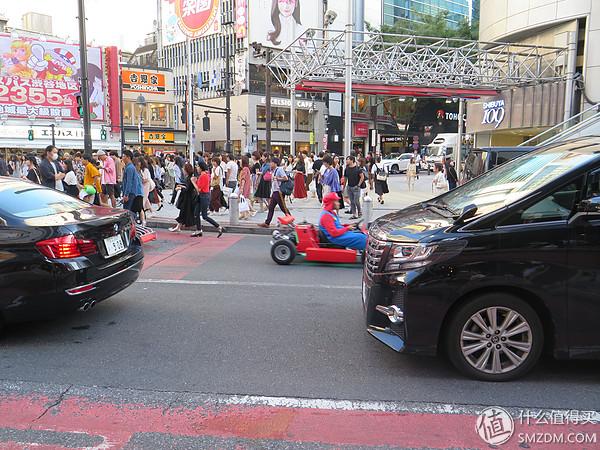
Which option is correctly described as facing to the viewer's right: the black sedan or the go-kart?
the go-kart

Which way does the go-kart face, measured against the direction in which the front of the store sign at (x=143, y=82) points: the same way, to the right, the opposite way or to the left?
to the left

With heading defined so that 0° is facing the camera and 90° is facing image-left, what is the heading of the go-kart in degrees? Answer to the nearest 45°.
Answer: approximately 270°

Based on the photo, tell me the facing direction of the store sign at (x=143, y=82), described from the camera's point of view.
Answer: facing the viewer

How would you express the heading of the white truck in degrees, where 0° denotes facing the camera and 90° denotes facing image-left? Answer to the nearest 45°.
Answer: approximately 45°

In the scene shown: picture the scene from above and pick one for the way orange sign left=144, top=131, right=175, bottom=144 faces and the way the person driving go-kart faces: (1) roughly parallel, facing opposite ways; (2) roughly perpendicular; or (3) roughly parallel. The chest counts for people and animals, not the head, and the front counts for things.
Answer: roughly perpendicular

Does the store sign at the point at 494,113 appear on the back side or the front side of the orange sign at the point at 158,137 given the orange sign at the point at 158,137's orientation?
on the front side

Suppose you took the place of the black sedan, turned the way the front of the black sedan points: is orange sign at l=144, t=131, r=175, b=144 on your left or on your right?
on your right

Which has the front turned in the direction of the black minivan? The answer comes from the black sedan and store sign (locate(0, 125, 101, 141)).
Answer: the store sign

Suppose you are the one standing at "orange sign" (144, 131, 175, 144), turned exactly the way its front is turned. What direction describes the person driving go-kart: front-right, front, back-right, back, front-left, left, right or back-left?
front

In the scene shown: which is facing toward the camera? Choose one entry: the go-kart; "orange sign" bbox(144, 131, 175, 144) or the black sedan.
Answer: the orange sign

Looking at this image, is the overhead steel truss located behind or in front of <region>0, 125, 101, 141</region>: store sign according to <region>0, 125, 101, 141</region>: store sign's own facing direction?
in front

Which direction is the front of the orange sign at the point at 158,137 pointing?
toward the camera

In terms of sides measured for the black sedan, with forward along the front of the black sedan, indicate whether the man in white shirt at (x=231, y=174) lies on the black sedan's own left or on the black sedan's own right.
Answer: on the black sedan's own right

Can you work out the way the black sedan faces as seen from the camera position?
facing away from the viewer and to the left of the viewer

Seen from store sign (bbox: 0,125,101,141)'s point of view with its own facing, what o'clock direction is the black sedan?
The black sedan is roughly at 12 o'clock from the store sign.

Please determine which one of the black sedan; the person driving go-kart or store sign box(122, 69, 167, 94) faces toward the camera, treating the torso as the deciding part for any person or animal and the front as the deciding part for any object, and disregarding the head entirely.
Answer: the store sign

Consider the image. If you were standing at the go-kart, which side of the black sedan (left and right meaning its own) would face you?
right
